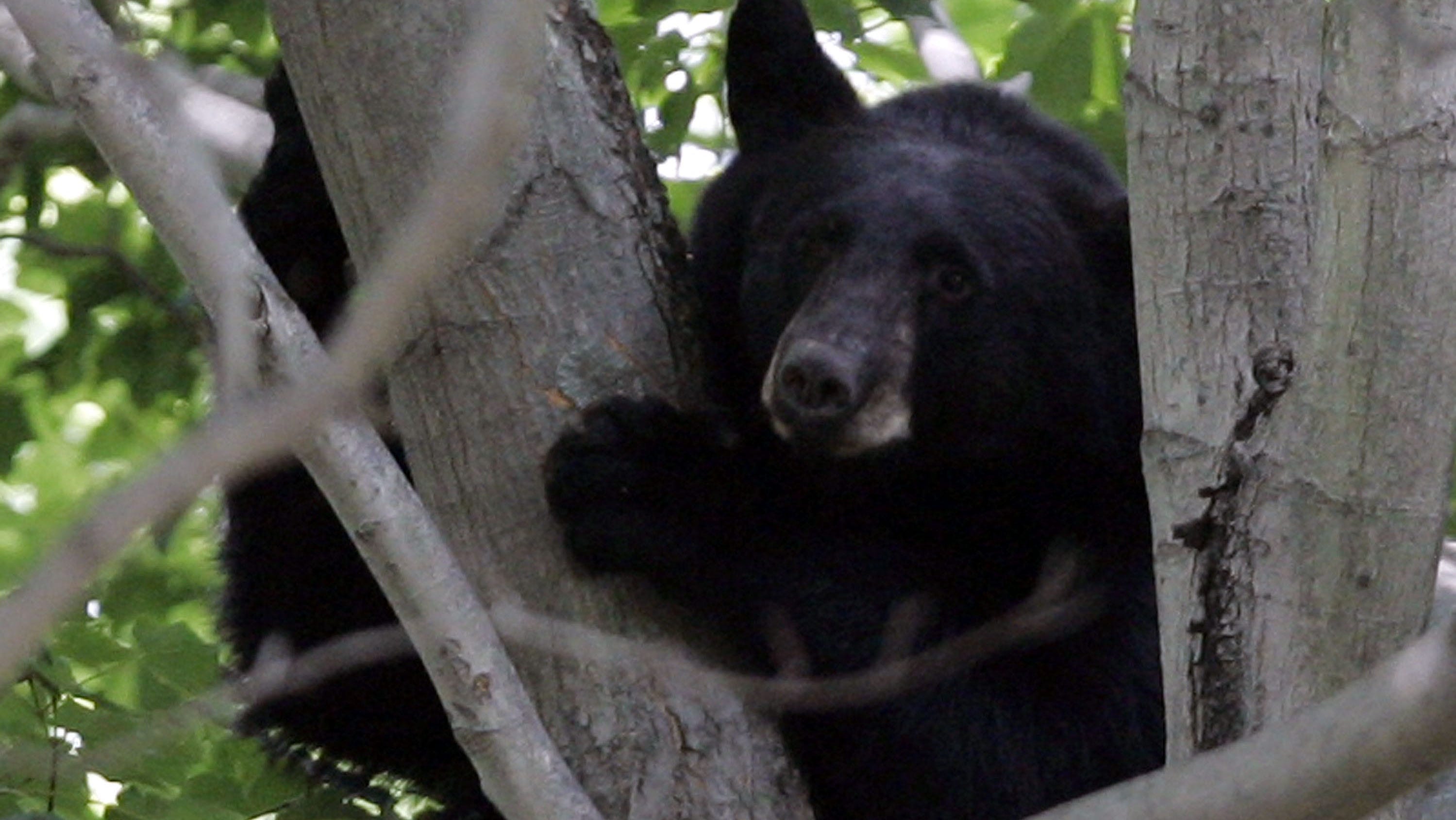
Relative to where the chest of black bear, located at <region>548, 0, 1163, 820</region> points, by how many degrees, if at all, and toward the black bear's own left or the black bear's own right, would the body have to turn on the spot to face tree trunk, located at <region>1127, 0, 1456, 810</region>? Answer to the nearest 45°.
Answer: approximately 45° to the black bear's own left

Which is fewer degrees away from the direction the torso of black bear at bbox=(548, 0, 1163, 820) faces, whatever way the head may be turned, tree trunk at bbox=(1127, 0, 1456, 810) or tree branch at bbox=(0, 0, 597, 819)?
the tree branch

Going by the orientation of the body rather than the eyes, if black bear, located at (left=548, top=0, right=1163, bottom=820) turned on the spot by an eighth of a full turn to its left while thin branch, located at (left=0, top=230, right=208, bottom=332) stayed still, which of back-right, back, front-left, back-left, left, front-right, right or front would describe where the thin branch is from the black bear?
right

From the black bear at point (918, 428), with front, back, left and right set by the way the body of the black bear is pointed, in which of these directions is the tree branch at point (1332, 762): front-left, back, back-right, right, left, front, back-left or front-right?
front-left

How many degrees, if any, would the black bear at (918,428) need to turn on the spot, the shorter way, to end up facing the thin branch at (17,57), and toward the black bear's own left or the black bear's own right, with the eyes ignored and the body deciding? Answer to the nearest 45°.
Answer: approximately 45° to the black bear's own right

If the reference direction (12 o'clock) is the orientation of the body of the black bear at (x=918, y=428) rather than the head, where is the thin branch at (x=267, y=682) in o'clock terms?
The thin branch is roughly at 1 o'clock from the black bear.

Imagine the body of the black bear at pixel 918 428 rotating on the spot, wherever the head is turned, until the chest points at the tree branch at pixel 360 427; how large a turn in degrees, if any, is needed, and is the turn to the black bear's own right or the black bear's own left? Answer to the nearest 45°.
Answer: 0° — it already faces it

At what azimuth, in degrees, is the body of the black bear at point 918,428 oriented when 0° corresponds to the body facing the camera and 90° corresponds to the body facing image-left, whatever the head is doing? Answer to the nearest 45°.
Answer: approximately 45°

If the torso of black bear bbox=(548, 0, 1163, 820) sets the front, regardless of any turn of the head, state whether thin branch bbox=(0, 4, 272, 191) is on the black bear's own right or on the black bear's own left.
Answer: on the black bear's own right
